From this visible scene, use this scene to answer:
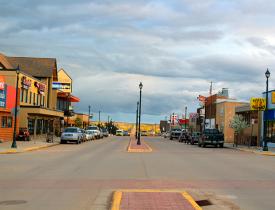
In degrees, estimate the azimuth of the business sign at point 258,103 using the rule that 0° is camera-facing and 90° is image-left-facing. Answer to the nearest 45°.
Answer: approximately 0°
